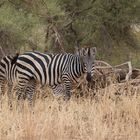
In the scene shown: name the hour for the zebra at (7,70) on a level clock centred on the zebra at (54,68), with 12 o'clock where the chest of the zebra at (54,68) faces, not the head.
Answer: the zebra at (7,70) is roughly at 6 o'clock from the zebra at (54,68).

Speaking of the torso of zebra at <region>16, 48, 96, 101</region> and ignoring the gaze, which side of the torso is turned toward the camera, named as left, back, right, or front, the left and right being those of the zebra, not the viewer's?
right
